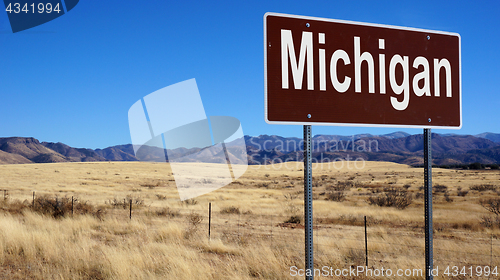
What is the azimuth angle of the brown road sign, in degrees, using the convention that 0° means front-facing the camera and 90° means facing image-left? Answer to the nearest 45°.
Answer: approximately 315°

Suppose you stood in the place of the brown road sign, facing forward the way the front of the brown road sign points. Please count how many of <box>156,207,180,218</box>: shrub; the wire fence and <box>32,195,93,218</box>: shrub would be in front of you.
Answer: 0

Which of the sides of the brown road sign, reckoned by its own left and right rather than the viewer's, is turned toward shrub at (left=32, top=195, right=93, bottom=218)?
back

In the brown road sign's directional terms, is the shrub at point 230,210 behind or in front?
behind

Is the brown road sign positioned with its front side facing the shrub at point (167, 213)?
no

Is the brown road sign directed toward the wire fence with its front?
no

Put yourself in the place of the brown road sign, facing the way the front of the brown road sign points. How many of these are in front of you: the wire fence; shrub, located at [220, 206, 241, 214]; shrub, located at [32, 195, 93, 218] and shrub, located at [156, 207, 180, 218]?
0
